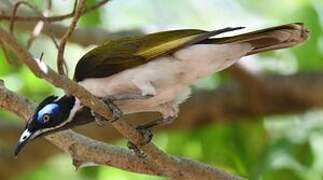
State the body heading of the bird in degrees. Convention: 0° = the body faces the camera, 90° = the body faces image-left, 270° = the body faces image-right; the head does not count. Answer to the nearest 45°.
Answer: approximately 90°
